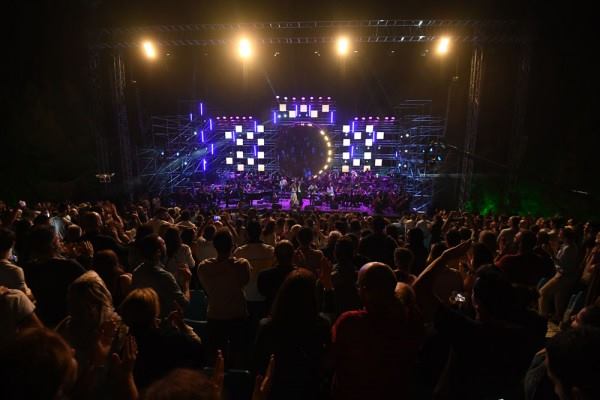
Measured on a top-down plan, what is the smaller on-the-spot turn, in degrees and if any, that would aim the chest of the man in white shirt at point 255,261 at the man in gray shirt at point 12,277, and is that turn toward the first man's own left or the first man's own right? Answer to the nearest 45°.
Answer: approximately 135° to the first man's own left

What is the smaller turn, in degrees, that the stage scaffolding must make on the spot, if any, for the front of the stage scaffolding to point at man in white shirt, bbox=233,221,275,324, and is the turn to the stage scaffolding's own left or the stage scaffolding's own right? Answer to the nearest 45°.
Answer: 0° — it already faces them

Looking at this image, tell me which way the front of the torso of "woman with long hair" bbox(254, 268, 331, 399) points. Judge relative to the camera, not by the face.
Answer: away from the camera

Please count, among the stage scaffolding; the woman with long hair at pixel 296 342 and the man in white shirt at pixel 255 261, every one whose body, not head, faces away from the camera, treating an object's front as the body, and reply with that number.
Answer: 2

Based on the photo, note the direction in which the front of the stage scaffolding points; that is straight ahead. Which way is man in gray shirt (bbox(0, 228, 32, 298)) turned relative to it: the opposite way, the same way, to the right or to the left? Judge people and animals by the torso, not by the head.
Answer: the opposite way

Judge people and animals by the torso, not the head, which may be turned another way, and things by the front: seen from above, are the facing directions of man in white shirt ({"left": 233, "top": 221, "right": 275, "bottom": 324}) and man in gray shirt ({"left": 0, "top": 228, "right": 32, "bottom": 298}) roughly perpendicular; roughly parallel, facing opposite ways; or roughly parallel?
roughly parallel

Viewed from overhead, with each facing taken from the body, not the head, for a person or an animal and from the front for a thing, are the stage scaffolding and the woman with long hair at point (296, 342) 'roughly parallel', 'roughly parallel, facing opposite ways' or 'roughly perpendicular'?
roughly parallel, facing opposite ways

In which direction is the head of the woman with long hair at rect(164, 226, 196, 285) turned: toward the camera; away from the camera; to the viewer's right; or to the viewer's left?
away from the camera

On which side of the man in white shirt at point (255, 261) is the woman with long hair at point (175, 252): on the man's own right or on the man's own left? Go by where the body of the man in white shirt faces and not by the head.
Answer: on the man's own left

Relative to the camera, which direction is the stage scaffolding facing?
toward the camera

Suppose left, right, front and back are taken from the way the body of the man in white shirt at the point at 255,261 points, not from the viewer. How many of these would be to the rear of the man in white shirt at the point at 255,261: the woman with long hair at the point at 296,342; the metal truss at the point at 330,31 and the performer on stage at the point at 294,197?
1

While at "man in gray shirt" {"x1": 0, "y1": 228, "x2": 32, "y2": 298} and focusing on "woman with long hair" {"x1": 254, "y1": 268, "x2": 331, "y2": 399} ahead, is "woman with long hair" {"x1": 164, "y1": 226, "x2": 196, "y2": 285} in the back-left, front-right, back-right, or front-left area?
front-left

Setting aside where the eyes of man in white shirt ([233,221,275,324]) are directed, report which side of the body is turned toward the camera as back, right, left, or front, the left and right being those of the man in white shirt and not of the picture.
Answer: back

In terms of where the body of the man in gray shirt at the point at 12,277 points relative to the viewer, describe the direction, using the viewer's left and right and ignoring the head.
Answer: facing away from the viewer and to the right of the viewer

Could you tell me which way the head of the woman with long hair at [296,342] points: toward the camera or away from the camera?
away from the camera

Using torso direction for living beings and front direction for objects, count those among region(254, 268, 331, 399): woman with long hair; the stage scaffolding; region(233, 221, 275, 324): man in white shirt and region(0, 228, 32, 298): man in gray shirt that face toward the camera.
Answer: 1

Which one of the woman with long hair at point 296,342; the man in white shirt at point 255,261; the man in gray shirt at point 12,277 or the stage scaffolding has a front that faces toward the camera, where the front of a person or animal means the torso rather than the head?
the stage scaffolding

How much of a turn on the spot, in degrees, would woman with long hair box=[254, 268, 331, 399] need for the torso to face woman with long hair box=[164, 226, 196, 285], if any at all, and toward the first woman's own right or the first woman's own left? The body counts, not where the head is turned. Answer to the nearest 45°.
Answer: approximately 45° to the first woman's own left

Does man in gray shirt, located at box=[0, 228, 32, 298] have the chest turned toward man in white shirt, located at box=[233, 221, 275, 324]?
no
